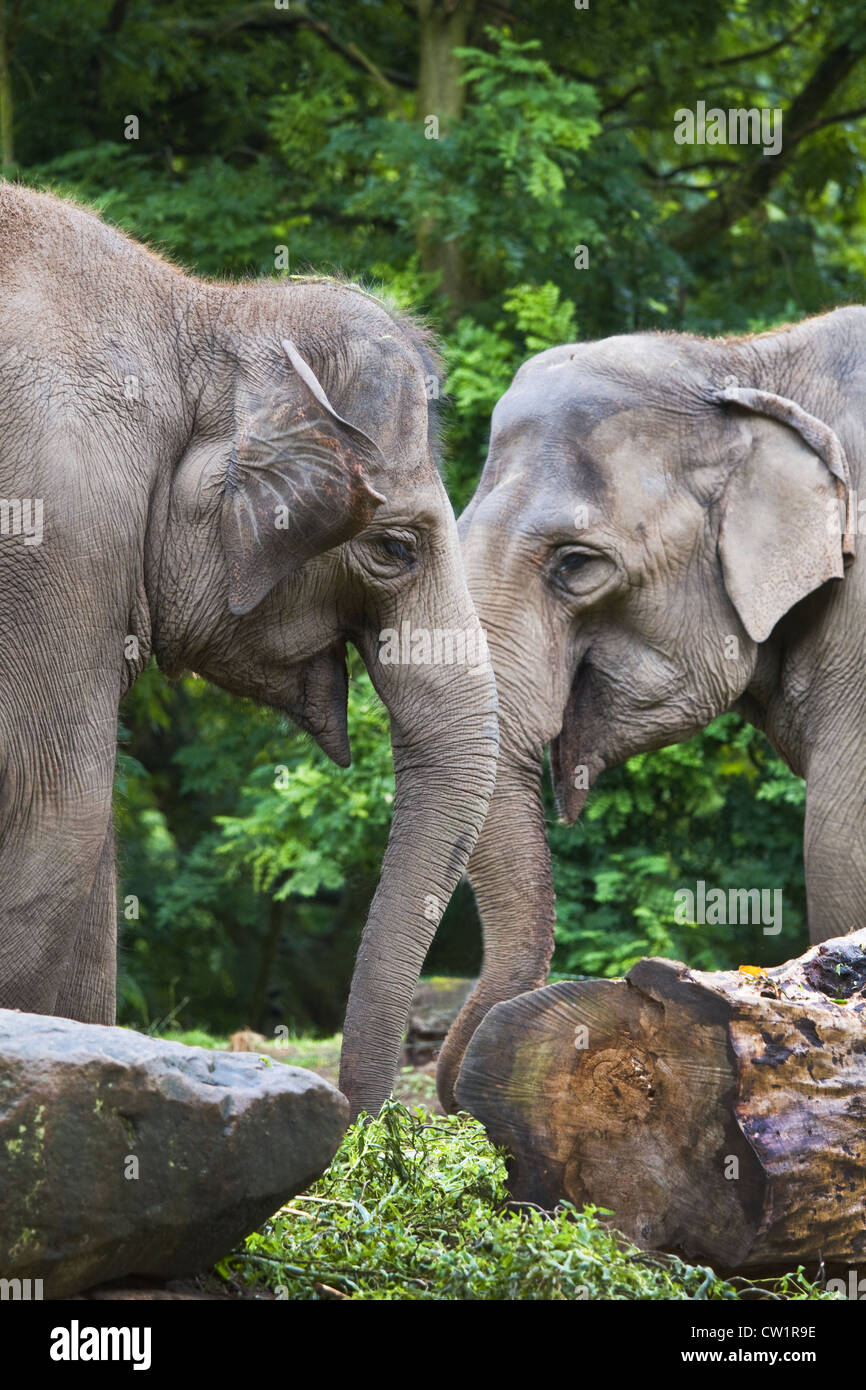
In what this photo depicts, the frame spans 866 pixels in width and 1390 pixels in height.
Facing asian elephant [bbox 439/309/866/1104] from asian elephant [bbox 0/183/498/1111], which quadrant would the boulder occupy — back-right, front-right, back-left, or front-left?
back-right

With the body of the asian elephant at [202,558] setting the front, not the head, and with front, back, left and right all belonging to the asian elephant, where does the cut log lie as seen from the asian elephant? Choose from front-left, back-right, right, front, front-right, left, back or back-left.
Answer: front-right

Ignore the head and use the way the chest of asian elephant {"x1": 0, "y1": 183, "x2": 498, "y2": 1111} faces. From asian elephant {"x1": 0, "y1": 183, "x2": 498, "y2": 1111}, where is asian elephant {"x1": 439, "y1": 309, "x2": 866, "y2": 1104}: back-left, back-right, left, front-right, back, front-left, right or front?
front-left

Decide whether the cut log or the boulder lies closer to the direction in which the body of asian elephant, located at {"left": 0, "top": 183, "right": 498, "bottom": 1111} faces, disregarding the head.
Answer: the cut log

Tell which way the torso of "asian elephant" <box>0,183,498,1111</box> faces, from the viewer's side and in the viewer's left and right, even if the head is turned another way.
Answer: facing to the right of the viewer

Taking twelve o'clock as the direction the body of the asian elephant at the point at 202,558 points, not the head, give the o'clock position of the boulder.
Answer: The boulder is roughly at 3 o'clock from the asian elephant.
